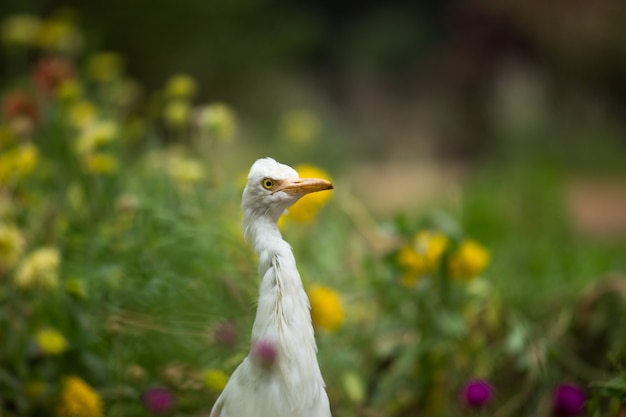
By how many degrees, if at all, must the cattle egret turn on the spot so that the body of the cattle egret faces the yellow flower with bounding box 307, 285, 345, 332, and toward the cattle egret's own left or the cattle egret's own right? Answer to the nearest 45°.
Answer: approximately 135° to the cattle egret's own left

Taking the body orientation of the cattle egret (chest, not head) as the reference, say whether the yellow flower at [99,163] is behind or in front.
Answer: behind

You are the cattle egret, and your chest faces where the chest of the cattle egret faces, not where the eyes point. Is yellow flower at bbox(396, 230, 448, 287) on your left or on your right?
on your left

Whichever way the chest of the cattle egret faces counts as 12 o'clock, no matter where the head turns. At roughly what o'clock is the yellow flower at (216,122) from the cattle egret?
The yellow flower is roughly at 7 o'clock from the cattle egret.

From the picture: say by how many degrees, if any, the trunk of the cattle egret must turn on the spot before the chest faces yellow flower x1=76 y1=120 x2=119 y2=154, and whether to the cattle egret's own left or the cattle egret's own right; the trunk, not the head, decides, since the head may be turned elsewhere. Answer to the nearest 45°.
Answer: approximately 180°

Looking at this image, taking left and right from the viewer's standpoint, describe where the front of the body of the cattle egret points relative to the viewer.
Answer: facing the viewer and to the right of the viewer

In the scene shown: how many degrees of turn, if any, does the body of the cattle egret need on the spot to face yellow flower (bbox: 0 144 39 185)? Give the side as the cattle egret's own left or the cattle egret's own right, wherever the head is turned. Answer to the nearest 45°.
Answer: approximately 180°

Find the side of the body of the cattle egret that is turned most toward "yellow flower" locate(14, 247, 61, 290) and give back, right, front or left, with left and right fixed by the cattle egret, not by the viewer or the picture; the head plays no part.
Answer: back

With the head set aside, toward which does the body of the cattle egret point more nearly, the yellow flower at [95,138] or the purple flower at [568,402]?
the purple flower

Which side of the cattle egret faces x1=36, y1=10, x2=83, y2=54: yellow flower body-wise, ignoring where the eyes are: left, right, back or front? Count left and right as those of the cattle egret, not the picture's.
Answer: back

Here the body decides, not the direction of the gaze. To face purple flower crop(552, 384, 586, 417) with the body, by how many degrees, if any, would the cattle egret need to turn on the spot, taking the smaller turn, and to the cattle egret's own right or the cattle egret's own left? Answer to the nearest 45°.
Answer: approximately 90° to the cattle egret's own left
